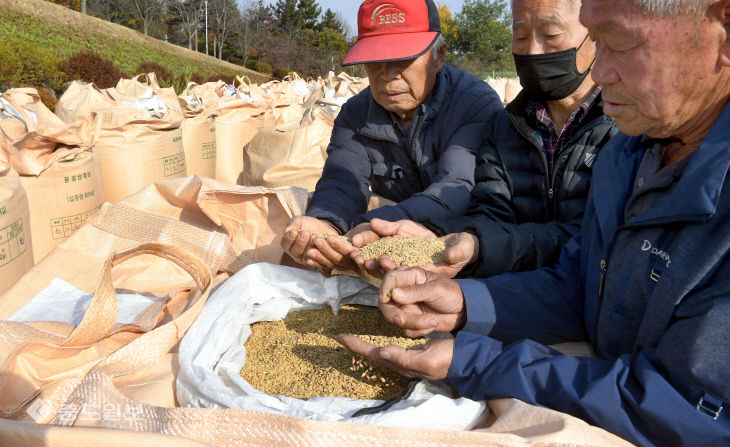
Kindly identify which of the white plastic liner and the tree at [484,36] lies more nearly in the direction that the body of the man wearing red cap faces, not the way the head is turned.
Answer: the white plastic liner

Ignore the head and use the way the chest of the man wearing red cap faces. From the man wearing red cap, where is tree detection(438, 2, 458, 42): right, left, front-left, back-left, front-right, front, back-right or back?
back-right

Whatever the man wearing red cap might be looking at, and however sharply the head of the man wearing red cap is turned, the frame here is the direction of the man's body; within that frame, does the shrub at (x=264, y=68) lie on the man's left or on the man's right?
on the man's right

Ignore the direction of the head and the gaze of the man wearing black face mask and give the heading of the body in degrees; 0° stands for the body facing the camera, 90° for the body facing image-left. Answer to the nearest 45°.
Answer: approximately 45°

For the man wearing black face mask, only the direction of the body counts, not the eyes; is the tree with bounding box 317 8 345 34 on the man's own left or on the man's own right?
on the man's own right

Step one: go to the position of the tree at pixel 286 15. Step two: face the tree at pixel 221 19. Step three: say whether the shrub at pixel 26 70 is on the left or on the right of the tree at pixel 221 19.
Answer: left

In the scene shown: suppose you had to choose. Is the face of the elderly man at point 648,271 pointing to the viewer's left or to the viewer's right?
to the viewer's left

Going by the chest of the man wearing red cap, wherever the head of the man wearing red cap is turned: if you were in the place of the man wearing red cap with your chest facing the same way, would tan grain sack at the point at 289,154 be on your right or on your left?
on your right

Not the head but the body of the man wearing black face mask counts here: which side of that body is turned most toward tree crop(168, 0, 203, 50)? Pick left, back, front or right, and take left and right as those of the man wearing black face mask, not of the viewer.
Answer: right
